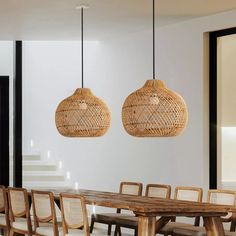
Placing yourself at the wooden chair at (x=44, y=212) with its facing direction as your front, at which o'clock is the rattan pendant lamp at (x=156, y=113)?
The rattan pendant lamp is roughly at 2 o'clock from the wooden chair.

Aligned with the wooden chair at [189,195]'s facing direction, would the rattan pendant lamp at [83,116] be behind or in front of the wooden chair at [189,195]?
in front
